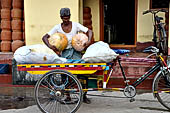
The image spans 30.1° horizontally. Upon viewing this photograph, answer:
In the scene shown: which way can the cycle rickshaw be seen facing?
to the viewer's right

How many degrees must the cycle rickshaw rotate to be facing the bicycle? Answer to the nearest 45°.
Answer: approximately 45° to its left
